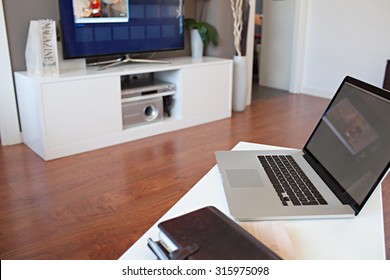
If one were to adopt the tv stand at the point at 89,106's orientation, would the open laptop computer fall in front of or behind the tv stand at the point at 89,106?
in front

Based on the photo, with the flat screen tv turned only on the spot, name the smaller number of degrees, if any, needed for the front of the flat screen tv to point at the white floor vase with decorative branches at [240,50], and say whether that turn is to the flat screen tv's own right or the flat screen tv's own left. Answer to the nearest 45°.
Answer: approximately 90° to the flat screen tv's own left

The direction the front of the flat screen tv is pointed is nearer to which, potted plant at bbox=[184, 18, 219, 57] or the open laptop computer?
the open laptop computer

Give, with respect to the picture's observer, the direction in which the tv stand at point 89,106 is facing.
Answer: facing the viewer and to the right of the viewer

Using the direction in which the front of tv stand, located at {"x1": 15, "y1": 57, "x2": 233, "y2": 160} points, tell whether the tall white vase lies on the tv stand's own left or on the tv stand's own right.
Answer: on the tv stand's own left

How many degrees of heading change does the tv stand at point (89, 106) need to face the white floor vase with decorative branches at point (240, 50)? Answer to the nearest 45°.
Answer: approximately 90° to its left

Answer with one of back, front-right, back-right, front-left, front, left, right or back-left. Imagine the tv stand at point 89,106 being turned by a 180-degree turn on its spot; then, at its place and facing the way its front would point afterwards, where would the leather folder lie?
back-left

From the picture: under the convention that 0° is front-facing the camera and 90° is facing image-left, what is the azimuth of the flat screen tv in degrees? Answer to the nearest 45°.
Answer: approximately 315°
